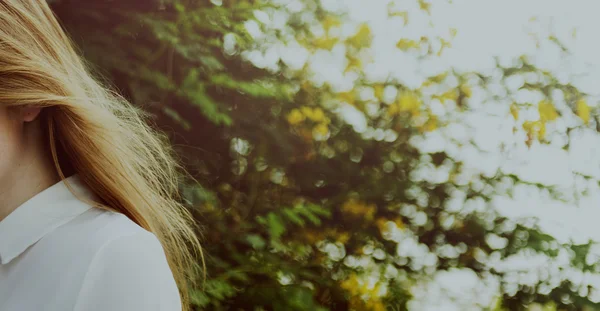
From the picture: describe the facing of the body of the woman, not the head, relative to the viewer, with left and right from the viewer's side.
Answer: facing the viewer and to the left of the viewer

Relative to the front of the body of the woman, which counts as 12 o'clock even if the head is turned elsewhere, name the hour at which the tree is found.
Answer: The tree is roughly at 6 o'clock from the woman.
